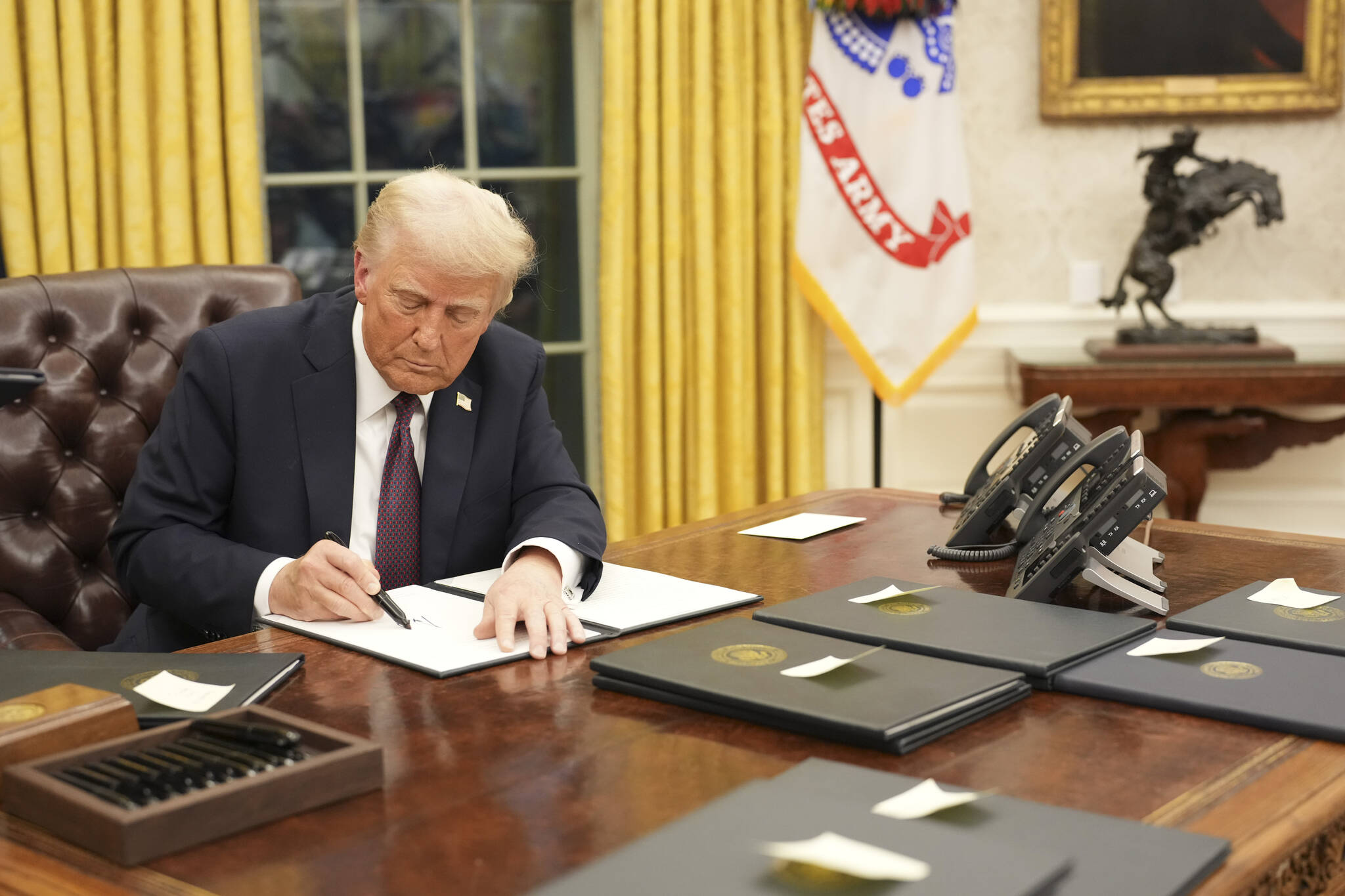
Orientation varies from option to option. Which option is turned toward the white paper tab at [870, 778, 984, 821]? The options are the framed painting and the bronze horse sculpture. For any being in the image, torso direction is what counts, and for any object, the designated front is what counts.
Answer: the framed painting

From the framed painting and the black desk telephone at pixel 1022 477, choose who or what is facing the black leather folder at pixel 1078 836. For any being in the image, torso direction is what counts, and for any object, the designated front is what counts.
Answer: the framed painting

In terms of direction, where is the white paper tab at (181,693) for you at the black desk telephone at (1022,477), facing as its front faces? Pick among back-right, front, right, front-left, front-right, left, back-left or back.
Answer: front-left

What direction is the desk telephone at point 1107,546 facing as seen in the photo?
to the viewer's left

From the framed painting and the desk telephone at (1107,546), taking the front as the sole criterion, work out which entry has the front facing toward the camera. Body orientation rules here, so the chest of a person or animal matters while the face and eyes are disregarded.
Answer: the framed painting

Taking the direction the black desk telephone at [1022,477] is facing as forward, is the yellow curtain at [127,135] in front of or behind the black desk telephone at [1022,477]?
in front

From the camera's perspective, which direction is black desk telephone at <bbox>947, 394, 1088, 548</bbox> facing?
to the viewer's left

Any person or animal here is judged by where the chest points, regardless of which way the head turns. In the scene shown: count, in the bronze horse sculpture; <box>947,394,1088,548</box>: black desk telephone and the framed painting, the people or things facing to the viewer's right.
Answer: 1

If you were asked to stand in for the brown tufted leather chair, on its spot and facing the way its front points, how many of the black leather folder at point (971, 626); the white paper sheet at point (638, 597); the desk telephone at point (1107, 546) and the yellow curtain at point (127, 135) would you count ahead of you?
3

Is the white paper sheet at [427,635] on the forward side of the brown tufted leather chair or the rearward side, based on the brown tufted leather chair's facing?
on the forward side

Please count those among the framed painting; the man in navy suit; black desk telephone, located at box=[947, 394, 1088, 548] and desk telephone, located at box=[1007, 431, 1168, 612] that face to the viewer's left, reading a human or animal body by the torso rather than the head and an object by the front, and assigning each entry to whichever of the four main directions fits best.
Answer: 2

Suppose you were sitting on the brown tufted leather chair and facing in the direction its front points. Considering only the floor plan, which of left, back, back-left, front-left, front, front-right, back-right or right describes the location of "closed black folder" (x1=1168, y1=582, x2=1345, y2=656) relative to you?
front

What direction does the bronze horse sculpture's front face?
to the viewer's right

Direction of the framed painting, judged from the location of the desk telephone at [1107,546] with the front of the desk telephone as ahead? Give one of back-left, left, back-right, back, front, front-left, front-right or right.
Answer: right

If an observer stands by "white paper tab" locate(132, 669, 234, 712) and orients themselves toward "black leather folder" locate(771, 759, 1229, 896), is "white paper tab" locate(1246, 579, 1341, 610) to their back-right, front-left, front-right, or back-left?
front-left

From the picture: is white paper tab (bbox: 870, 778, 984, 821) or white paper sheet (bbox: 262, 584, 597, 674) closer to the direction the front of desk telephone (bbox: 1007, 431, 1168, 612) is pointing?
the white paper sheet

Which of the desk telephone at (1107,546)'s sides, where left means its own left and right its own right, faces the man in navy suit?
front

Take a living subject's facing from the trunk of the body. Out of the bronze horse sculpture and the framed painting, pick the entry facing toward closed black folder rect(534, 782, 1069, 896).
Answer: the framed painting
